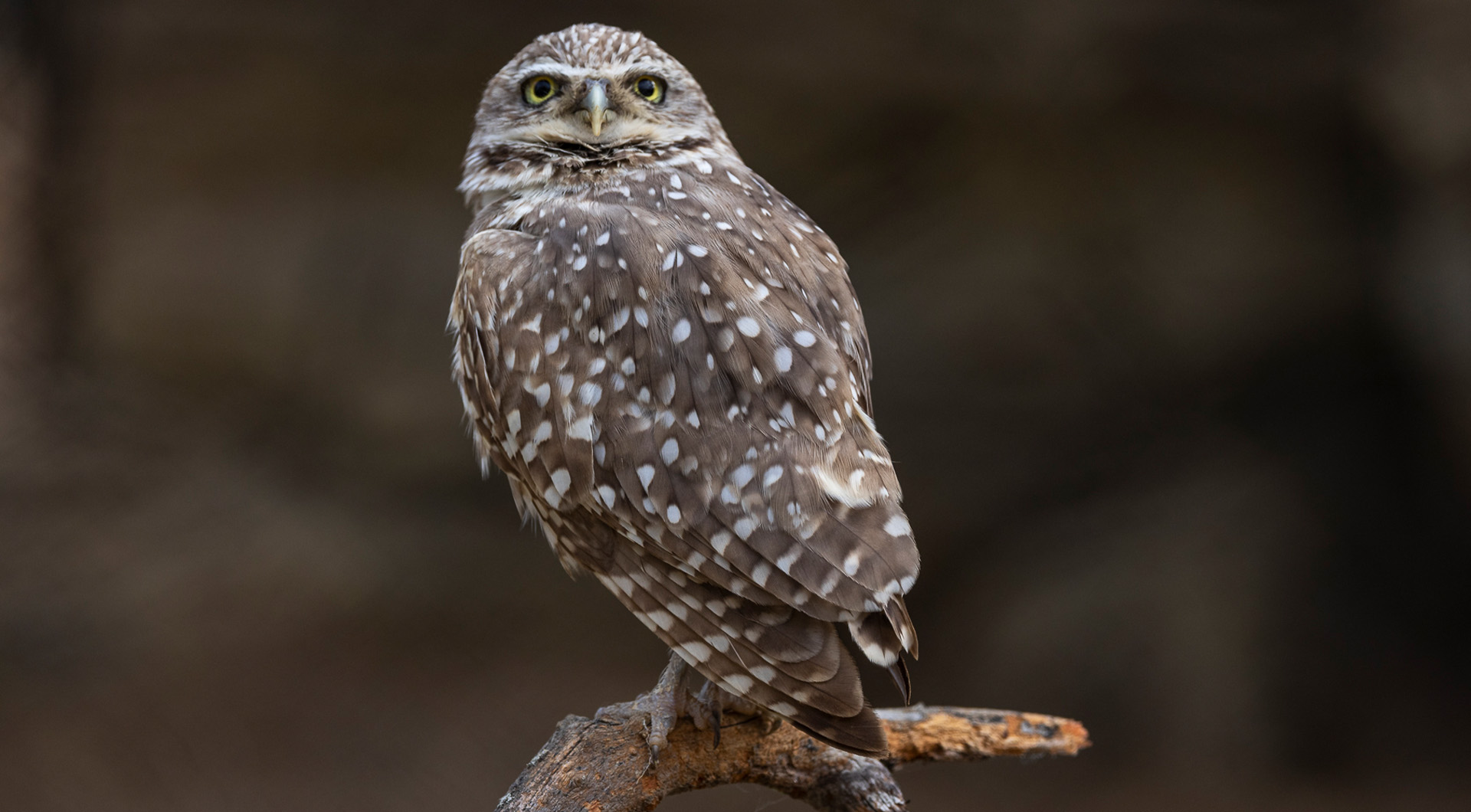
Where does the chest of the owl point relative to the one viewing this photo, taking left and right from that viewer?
facing away from the viewer and to the left of the viewer
